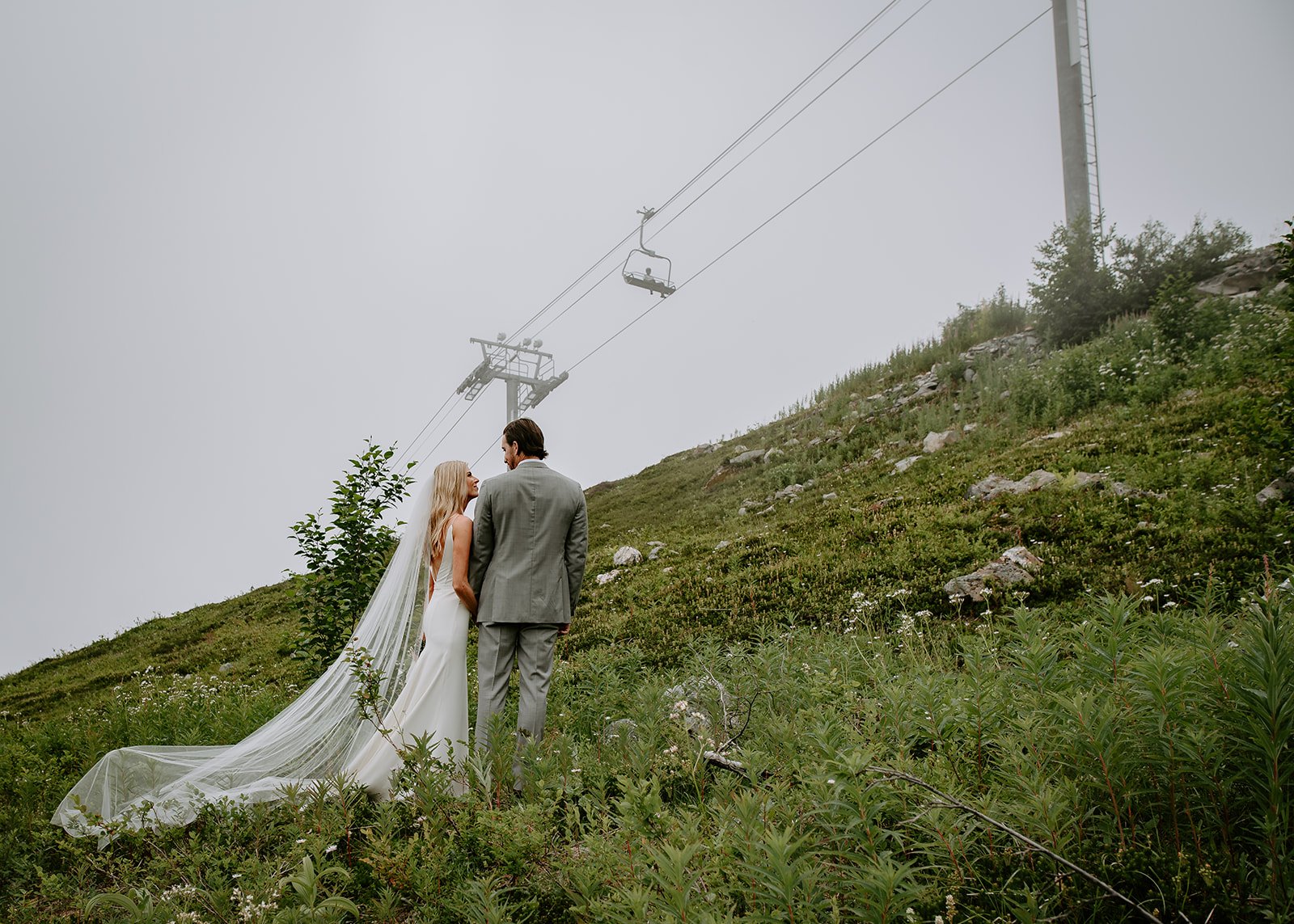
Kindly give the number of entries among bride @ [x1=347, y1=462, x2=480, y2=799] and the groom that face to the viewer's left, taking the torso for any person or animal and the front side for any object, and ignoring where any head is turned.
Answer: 0

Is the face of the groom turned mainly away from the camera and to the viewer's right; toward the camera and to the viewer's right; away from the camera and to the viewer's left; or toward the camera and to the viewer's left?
away from the camera and to the viewer's left

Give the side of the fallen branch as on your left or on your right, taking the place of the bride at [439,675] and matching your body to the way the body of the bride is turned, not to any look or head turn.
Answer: on your right

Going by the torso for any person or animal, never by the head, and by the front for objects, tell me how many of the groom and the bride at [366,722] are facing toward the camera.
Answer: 0

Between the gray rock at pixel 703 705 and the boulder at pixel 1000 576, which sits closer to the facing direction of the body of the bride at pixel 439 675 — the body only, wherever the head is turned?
the boulder

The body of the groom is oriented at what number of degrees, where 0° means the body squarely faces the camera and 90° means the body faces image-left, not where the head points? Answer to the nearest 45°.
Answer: approximately 180°

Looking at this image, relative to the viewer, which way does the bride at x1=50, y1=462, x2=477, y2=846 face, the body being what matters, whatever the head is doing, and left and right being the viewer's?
facing away from the viewer and to the right of the viewer
